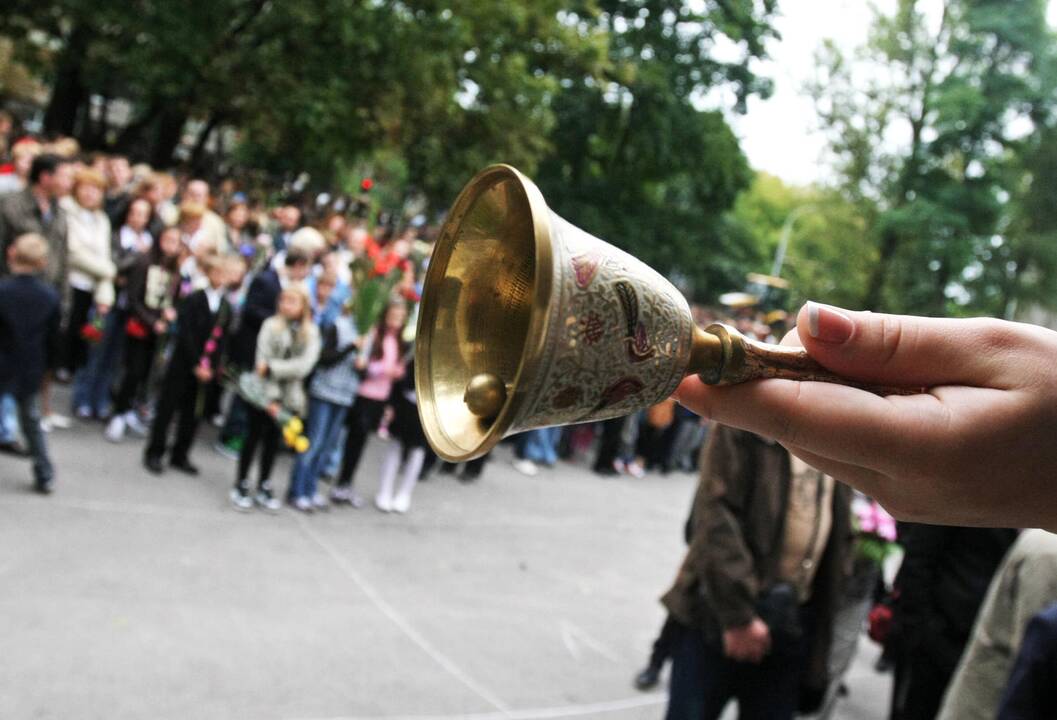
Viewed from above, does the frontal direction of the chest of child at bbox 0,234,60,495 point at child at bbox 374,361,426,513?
no

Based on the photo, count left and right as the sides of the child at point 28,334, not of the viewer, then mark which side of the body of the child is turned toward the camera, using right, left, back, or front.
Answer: back

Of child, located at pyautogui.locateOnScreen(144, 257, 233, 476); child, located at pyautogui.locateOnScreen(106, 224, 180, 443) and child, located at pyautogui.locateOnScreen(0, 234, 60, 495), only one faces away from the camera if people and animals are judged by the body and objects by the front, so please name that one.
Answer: child, located at pyautogui.locateOnScreen(0, 234, 60, 495)

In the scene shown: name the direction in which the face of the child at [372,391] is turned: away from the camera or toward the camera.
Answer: toward the camera

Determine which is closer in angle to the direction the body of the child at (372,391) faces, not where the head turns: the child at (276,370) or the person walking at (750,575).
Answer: the person walking

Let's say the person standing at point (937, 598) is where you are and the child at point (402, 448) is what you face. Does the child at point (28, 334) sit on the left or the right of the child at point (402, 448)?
left

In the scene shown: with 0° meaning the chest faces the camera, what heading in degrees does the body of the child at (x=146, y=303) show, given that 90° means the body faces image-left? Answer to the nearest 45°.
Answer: approximately 315°

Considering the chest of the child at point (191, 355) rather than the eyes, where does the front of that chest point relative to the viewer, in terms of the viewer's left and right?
facing the viewer and to the right of the viewer

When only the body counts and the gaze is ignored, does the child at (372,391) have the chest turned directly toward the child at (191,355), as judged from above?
no

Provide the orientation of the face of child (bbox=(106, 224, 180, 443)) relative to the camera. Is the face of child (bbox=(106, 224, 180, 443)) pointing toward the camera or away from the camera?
toward the camera

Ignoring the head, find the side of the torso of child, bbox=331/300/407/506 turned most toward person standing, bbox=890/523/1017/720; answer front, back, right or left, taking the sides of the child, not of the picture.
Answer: front

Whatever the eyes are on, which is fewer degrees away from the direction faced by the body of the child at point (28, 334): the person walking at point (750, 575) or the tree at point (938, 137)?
the tree

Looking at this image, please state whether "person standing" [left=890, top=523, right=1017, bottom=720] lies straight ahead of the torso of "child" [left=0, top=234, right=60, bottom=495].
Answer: no

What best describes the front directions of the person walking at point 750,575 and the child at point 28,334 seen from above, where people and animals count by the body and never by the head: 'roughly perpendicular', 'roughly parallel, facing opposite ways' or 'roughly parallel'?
roughly parallel, facing opposite ways

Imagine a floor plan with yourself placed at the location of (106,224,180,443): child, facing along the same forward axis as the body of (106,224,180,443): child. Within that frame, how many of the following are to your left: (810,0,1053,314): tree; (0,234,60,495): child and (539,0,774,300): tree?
2
